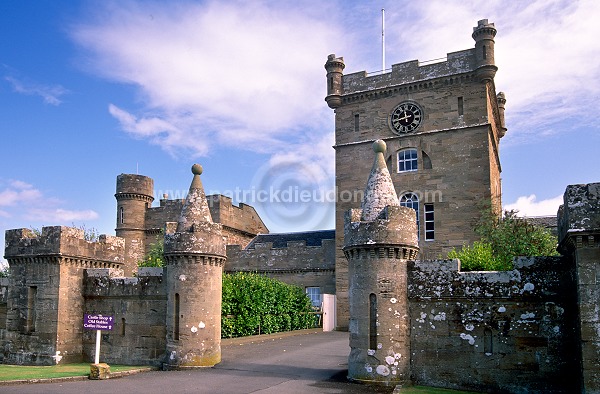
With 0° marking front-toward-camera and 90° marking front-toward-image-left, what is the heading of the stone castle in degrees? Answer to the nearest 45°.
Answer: approximately 0°
